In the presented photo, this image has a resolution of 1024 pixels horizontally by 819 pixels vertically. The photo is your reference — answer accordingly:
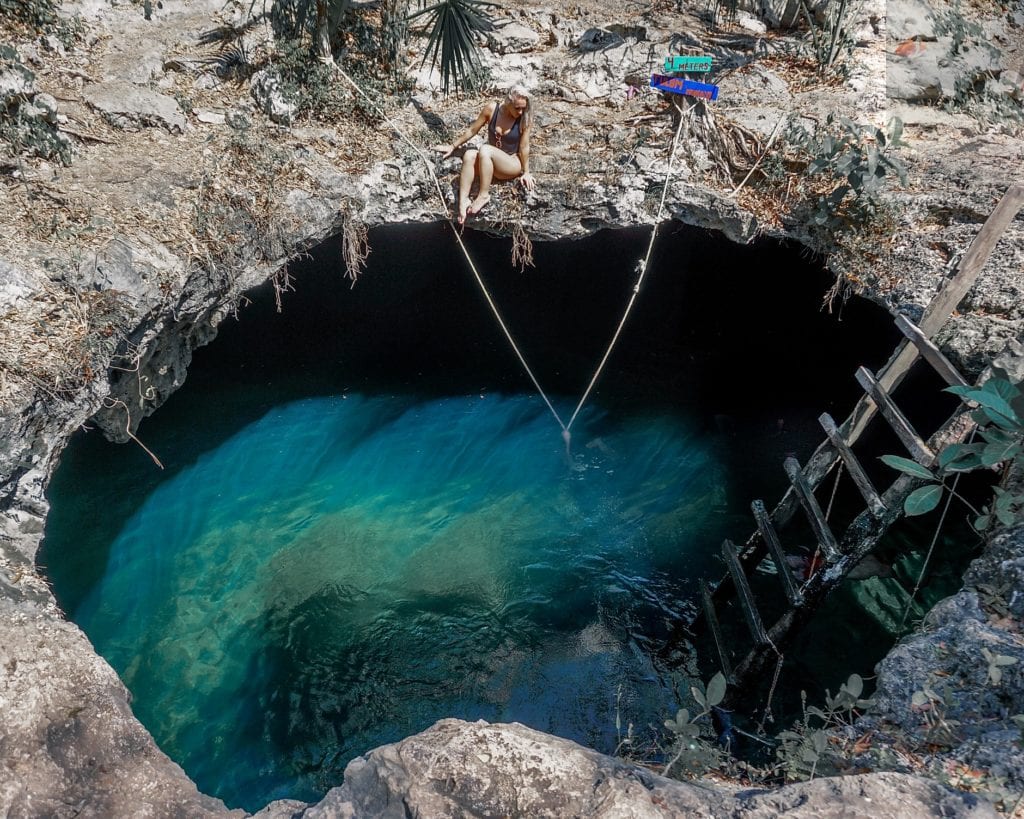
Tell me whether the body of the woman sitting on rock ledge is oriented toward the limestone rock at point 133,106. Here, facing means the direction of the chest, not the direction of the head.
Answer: no

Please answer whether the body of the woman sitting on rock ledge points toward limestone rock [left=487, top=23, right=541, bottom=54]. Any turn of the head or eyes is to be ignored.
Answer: no

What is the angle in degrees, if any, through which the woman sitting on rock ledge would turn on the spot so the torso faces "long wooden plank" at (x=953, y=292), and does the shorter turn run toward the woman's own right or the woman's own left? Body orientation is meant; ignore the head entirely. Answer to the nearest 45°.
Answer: approximately 90° to the woman's own left

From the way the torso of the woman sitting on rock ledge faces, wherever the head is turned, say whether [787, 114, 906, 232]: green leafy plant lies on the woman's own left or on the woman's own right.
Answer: on the woman's own left

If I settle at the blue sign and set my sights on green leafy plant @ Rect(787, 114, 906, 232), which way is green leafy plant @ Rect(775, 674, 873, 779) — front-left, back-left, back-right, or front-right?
front-right

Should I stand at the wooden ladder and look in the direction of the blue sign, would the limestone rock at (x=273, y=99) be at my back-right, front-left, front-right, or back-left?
front-left

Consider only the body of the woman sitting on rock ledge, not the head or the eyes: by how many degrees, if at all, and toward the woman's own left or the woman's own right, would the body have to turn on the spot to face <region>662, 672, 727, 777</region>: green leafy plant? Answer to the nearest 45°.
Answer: approximately 45° to the woman's own left

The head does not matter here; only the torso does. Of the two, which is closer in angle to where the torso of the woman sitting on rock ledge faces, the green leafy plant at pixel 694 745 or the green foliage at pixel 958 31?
the green leafy plant

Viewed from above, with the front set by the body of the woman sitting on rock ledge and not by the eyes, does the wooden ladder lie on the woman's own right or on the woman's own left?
on the woman's own left

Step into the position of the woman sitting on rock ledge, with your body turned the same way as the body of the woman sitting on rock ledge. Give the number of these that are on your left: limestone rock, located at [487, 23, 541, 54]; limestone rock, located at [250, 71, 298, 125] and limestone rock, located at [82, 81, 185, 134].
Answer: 0

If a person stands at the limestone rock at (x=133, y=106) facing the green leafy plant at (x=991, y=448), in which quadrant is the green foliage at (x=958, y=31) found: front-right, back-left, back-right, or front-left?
front-left

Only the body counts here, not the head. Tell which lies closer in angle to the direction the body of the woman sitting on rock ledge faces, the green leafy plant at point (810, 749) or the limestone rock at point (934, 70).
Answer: the green leafy plant

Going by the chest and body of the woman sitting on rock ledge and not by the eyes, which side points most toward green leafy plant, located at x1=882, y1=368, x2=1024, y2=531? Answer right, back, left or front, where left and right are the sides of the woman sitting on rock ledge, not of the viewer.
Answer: left

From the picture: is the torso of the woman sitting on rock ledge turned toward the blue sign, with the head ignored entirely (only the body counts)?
no
